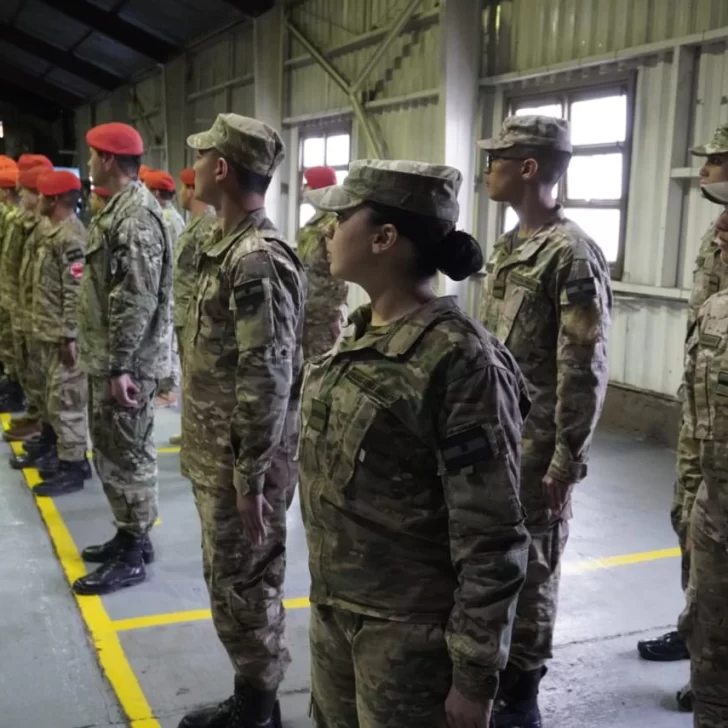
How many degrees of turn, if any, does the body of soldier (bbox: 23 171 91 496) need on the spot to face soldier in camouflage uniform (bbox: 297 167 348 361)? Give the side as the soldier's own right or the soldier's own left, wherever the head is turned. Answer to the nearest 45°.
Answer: approximately 180°

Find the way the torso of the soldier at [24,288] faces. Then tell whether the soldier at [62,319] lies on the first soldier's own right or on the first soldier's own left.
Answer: on the first soldier's own left

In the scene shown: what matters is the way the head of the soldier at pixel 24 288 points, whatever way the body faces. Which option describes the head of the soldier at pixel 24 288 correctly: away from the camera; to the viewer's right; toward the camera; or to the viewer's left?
to the viewer's left

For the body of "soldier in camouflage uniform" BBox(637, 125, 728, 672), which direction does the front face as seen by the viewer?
to the viewer's left

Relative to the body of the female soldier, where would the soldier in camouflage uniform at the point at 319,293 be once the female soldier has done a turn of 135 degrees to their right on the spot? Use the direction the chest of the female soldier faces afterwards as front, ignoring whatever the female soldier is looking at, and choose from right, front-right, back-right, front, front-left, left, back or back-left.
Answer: front

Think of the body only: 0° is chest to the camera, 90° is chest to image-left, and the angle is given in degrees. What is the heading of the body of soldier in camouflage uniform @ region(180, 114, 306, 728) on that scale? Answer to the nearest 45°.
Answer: approximately 90°

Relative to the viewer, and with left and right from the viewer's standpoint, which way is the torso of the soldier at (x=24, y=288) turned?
facing to the left of the viewer

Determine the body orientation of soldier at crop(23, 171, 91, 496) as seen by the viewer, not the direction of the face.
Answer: to the viewer's left

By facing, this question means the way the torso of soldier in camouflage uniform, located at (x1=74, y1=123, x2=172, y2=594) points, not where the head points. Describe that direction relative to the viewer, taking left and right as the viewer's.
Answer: facing to the left of the viewer

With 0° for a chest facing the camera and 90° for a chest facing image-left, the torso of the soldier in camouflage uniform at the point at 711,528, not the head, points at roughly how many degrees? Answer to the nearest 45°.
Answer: approximately 45°

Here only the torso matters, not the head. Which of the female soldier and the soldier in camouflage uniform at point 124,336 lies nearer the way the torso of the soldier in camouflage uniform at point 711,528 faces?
the female soldier

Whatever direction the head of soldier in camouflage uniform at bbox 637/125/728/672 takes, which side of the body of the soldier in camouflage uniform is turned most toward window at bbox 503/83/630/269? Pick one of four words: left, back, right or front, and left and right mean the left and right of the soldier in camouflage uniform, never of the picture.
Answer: right
